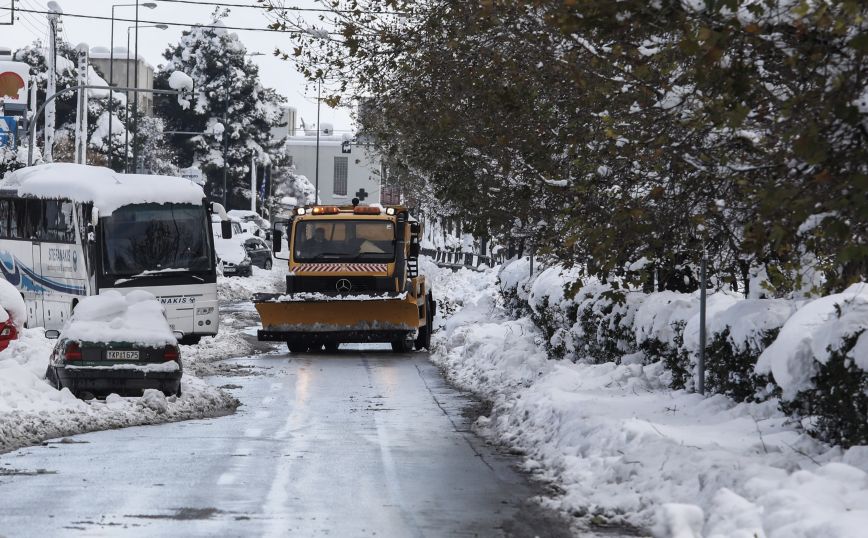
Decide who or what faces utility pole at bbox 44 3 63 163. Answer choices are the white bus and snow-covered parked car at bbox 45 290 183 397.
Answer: the snow-covered parked car

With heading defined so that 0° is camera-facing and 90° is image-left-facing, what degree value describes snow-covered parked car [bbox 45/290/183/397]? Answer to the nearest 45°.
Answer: approximately 180°

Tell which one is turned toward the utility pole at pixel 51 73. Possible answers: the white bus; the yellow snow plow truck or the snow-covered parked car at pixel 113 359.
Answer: the snow-covered parked car

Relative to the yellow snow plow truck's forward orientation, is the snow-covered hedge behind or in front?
in front

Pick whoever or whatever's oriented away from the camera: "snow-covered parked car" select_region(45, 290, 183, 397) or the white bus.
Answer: the snow-covered parked car

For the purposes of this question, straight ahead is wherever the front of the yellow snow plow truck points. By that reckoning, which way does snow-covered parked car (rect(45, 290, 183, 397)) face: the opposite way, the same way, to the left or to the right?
the opposite way

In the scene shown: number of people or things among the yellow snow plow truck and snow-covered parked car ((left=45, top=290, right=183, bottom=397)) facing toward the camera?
1

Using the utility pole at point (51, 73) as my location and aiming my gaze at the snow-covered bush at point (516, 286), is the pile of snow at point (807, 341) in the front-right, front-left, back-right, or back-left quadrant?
front-right

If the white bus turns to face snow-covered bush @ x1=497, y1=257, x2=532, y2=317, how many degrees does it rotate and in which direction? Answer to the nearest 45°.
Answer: approximately 45° to its left

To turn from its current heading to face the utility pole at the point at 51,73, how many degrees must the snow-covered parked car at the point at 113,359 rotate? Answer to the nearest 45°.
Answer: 0° — it already faces it

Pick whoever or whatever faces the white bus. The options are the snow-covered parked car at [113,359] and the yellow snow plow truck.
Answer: the snow-covered parked car

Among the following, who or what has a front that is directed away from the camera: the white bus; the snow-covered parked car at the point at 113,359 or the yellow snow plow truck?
the snow-covered parked car

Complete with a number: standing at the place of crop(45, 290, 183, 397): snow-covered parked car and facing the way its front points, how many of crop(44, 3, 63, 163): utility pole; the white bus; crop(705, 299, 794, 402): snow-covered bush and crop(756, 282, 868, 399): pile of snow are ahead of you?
2

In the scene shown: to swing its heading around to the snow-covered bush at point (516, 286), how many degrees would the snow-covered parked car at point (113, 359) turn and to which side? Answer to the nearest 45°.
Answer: approximately 45° to its right

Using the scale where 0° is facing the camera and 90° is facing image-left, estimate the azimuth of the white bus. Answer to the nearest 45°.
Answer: approximately 315°

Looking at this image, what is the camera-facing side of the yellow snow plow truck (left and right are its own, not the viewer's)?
front
